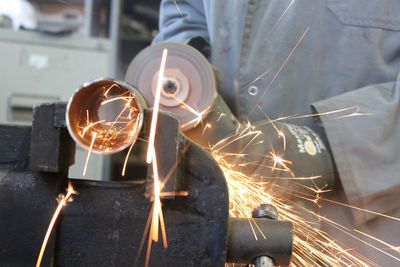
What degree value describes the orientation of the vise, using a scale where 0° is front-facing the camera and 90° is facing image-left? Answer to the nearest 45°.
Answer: approximately 270°
